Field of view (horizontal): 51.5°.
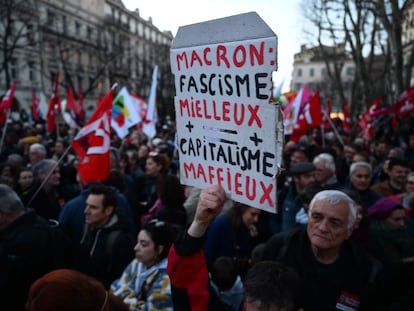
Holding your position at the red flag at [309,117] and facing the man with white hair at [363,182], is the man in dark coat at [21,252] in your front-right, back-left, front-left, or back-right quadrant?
front-right

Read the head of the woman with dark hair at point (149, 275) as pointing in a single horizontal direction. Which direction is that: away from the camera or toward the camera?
toward the camera

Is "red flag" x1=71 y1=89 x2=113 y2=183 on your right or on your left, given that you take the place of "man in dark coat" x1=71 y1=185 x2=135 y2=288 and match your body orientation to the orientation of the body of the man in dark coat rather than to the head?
on your right

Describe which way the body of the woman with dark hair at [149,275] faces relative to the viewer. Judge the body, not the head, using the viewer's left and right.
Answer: facing the viewer and to the left of the viewer

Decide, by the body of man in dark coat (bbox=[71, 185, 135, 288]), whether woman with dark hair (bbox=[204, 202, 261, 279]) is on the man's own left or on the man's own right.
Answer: on the man's own left

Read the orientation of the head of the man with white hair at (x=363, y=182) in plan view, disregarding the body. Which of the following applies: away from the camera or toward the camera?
toward the camera

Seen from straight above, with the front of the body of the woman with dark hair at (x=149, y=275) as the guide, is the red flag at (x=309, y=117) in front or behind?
behind

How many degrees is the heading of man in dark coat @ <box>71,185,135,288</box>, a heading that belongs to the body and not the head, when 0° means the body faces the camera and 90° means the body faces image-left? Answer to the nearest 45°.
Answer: approximately 45°

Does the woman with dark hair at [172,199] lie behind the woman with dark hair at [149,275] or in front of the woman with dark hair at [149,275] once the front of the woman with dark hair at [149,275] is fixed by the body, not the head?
behind

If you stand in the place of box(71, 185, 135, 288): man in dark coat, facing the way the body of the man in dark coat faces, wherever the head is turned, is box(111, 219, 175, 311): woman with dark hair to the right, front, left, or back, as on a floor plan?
left
